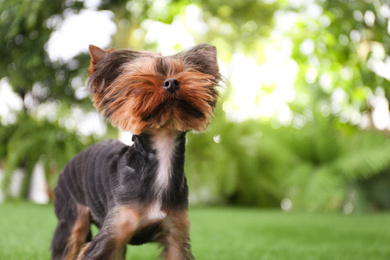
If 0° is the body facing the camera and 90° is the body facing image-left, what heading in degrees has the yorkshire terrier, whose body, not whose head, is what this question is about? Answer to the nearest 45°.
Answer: approximately 315°
